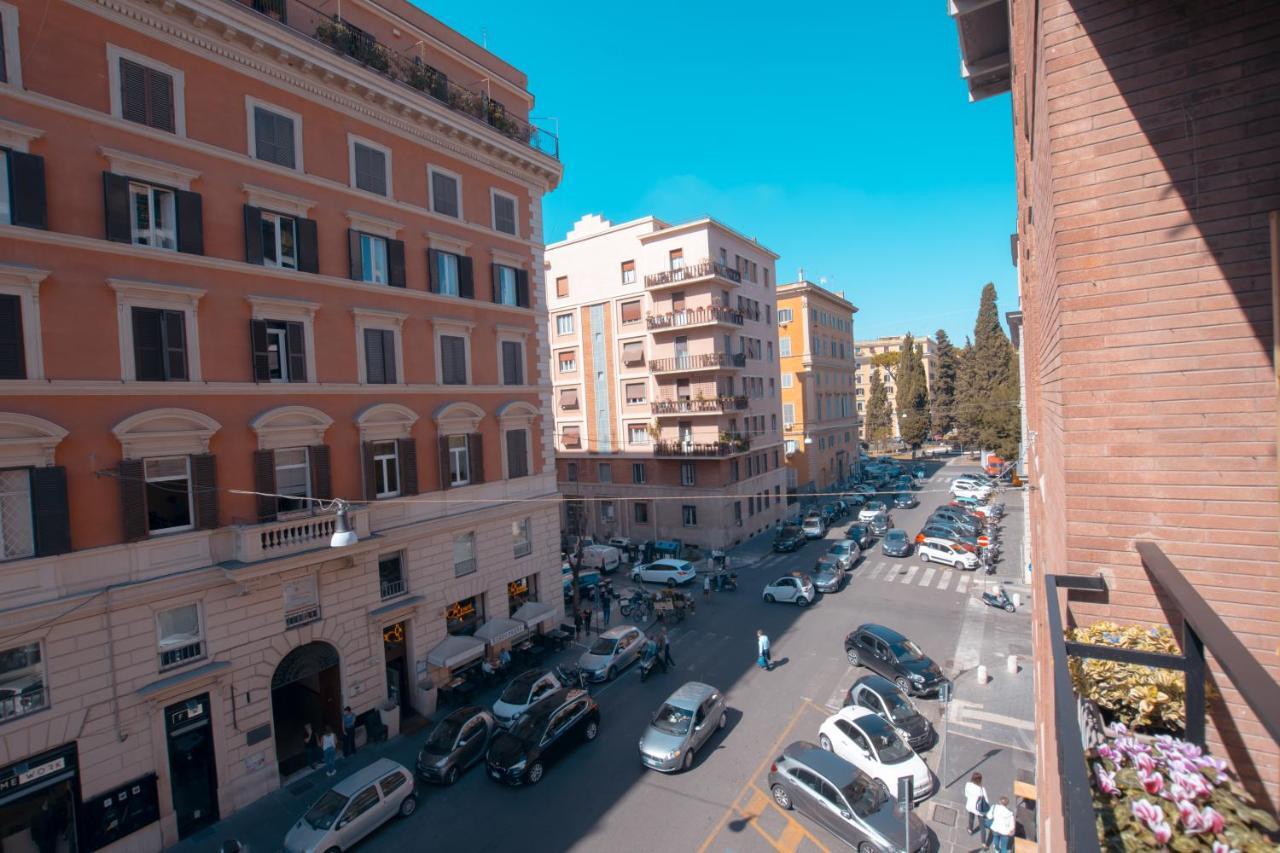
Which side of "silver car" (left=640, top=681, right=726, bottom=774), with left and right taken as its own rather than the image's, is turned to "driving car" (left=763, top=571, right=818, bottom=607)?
back

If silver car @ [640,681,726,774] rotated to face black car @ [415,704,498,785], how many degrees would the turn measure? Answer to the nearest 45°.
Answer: approximately 45° to its right

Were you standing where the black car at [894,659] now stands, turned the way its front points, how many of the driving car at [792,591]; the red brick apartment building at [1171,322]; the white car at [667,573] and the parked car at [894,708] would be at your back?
2

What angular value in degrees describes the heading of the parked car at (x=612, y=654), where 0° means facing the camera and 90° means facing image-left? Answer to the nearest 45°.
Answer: approximately 45°

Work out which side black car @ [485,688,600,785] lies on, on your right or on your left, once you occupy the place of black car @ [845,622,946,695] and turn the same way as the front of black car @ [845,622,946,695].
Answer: on your right

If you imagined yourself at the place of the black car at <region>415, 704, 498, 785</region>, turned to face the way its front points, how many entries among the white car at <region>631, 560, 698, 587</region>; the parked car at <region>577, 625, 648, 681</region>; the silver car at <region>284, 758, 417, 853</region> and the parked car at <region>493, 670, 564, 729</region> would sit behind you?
3

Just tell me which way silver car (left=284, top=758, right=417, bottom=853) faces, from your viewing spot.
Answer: facing the viewer and to the left of the viewer

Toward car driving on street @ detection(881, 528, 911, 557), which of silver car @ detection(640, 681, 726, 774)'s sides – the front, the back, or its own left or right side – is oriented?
back

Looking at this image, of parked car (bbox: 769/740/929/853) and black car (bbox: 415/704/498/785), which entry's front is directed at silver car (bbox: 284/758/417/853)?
the black car
